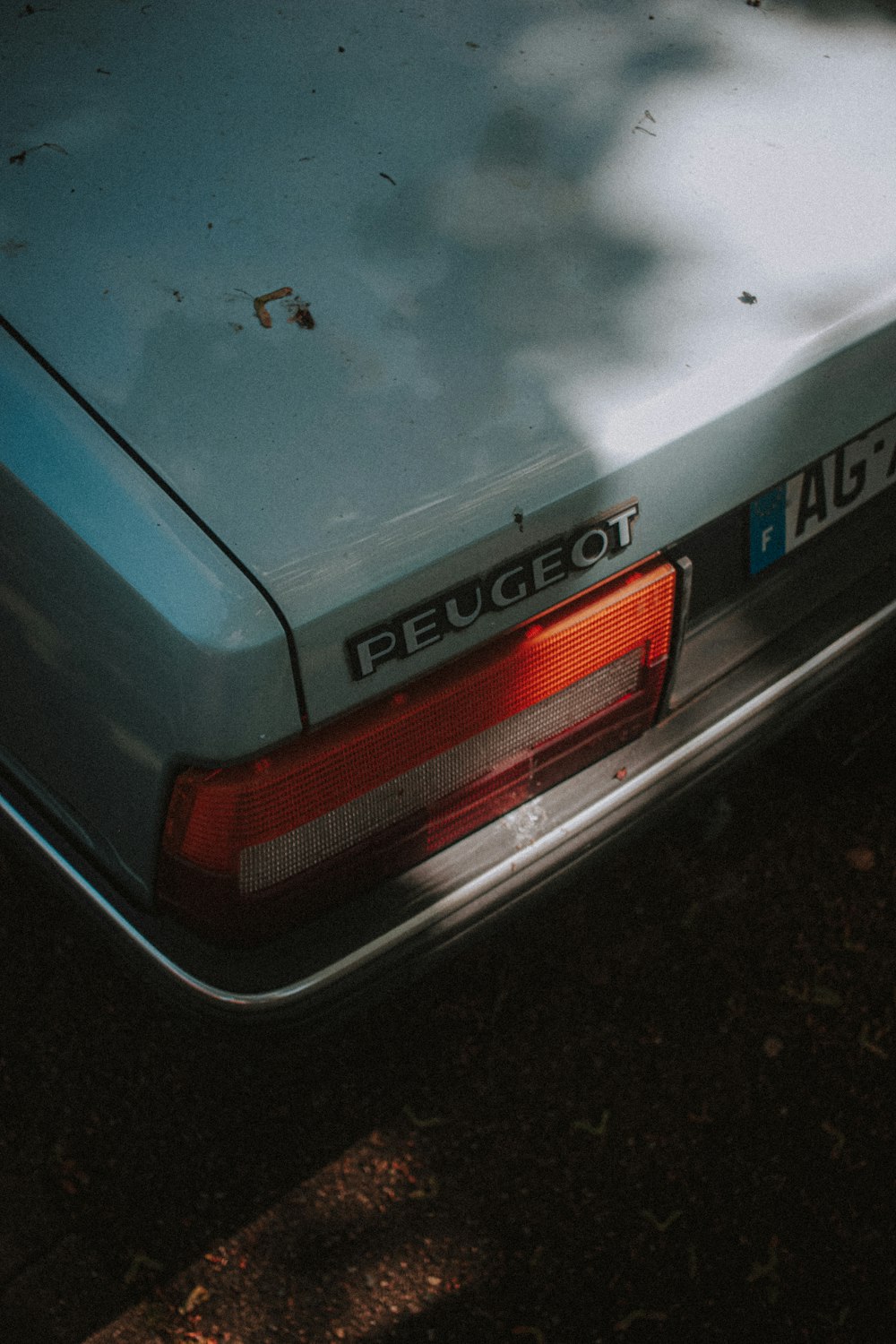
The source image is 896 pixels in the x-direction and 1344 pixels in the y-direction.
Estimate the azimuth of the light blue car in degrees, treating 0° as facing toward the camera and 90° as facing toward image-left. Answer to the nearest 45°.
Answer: approximately 135°
